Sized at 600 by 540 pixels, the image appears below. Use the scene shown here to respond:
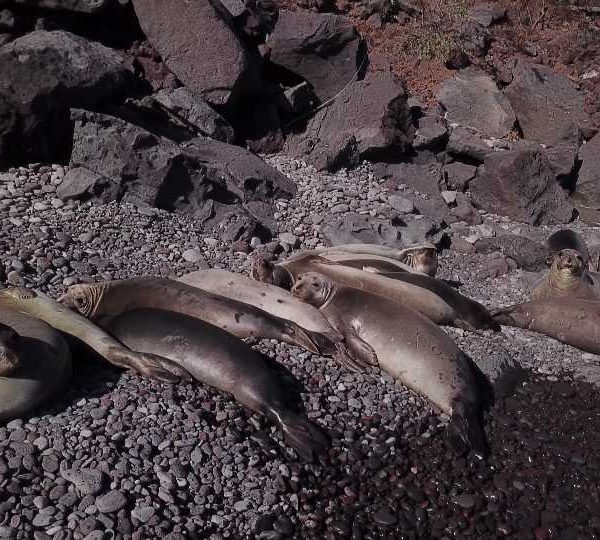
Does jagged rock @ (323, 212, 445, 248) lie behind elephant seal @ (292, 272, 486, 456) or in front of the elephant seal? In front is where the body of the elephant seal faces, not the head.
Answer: in front

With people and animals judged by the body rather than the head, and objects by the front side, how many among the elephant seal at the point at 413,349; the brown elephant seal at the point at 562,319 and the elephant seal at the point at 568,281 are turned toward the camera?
1

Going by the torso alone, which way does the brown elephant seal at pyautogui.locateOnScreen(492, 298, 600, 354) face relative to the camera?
to the viewer's right

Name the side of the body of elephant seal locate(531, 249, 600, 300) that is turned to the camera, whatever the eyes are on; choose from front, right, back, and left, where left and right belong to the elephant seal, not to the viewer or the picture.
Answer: front

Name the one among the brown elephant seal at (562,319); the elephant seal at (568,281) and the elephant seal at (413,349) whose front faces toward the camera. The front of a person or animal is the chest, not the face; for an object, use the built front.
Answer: the elephant seal at (568,281)

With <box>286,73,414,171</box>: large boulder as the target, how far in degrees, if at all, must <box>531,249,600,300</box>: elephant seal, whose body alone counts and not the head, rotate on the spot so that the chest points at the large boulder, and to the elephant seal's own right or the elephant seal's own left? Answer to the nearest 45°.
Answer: approximately 135° to the elephant seal's own right

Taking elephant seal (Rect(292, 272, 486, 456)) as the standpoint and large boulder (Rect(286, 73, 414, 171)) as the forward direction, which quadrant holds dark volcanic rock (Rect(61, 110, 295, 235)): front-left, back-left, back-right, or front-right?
front-left

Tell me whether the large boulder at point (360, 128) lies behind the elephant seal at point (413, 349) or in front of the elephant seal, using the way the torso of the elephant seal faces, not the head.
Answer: in front

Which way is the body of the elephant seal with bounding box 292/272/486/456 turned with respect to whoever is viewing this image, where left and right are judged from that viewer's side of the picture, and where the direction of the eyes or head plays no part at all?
facing away from the viewer and to the left of the viewer

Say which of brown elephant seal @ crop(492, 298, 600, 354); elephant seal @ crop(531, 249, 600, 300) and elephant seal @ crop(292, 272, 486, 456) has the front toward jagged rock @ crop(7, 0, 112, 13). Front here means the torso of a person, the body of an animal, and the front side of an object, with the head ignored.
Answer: elephant seal @ crop(292, 272, 486, 456)

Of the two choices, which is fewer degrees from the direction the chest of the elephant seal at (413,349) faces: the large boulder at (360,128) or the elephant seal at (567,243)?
the large boulder

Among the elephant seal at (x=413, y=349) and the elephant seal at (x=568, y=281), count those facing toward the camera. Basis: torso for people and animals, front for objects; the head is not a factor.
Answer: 1

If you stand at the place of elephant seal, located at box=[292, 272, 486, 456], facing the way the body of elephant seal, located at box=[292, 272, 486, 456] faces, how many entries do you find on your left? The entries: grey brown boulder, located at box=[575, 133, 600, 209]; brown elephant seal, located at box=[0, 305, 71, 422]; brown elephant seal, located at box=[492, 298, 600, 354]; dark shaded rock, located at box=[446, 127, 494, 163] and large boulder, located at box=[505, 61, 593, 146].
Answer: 1

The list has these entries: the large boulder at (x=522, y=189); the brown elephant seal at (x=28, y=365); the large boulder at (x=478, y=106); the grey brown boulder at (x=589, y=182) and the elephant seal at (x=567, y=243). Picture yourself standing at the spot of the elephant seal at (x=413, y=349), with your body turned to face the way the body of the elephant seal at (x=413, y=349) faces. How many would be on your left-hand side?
1

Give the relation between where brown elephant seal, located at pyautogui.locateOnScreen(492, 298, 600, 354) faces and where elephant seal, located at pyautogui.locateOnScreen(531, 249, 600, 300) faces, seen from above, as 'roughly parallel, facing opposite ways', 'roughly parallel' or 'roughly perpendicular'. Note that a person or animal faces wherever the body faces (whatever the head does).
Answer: roughly perpendicular

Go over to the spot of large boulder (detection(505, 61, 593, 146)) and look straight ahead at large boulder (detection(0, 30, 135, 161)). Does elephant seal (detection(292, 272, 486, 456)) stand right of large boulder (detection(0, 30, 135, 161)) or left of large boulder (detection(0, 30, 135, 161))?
left
